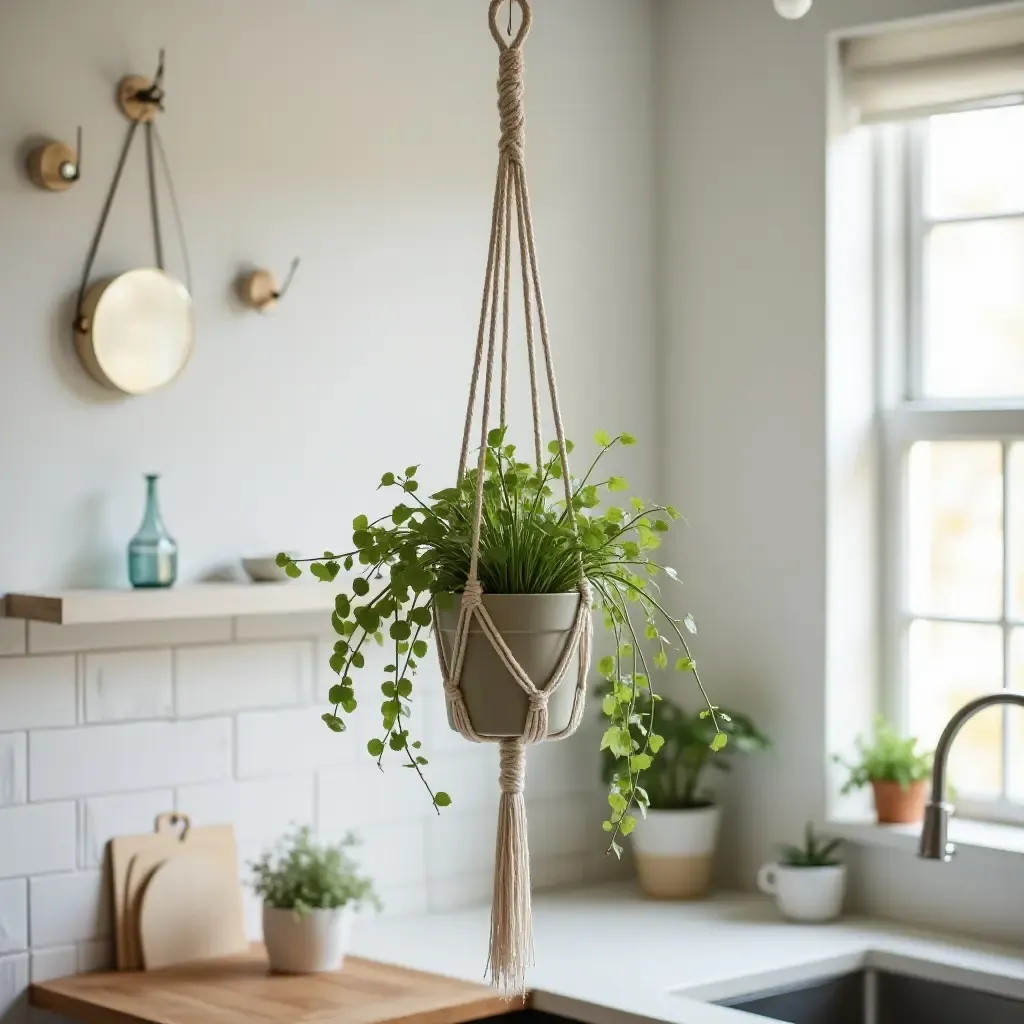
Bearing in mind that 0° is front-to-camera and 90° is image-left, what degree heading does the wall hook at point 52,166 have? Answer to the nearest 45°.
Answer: approximately 315°

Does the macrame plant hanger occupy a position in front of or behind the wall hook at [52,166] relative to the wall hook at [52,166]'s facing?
in front

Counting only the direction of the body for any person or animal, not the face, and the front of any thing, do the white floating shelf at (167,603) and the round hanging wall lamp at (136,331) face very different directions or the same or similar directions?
same or similar directions

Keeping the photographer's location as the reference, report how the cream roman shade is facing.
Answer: facing the viewer and to the left of the viewer

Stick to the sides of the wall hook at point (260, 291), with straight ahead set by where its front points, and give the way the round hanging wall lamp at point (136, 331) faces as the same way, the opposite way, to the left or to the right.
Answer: the same way

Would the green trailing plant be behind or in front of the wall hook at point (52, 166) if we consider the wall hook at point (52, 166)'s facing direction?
in front

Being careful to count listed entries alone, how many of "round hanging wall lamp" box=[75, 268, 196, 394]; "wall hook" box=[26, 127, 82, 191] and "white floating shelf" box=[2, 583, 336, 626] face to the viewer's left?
0

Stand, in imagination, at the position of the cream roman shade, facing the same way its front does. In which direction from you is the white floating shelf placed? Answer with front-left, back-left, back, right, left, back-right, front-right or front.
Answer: front

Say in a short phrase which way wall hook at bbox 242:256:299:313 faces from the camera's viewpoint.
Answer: facing the viewer and to the right of the viewer

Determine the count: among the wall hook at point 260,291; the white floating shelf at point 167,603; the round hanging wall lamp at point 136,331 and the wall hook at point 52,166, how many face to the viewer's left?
0

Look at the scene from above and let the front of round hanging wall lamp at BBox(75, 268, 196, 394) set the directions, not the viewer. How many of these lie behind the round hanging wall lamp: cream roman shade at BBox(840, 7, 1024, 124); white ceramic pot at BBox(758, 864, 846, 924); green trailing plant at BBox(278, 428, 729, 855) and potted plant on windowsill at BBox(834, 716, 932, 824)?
0

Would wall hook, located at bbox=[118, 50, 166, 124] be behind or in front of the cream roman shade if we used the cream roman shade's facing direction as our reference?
in front

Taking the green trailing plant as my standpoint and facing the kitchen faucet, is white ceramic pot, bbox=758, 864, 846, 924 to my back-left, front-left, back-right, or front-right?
front-left
